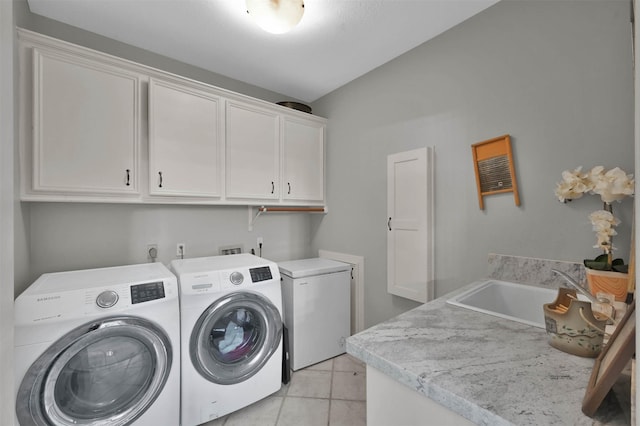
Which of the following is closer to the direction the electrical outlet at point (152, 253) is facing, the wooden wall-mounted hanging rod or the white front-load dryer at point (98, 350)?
the white front-load dryer

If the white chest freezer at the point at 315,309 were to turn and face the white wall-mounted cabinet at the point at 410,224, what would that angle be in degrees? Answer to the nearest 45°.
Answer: approximately 45° to its left

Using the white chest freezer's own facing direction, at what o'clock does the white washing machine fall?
The white washing machine is roughly at 3 o'clock from the white chest freezer.

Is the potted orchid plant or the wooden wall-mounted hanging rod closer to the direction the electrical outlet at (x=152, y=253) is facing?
the potted orchid plant

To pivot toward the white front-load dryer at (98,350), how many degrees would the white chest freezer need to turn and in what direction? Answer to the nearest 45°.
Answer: approximately 90° to its right

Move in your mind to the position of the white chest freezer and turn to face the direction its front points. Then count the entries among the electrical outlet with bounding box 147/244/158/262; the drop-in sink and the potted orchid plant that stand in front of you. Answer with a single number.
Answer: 2

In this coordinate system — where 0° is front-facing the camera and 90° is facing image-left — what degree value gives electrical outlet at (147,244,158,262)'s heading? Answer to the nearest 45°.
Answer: approximately 0°

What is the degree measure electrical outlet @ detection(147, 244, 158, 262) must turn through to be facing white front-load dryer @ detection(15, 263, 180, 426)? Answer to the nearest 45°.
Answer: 0° — it already faces it
